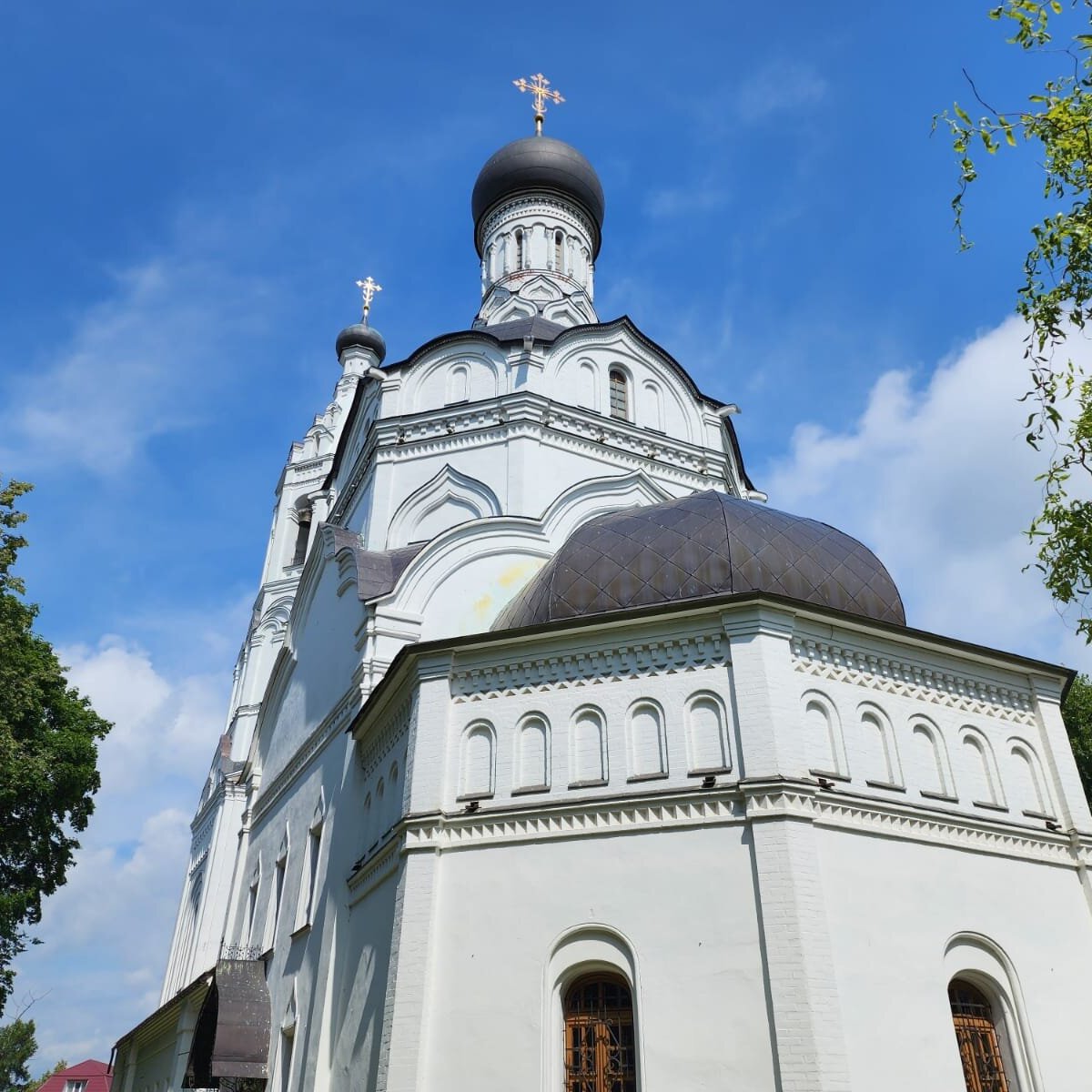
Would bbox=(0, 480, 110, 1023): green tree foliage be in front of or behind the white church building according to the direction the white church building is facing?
in front

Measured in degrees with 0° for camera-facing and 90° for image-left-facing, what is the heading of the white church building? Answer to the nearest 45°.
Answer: approximately 135°

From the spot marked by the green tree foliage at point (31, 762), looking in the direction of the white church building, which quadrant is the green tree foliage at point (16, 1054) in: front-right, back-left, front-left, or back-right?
back-left

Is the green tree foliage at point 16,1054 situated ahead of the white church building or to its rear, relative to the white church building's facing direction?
ahead

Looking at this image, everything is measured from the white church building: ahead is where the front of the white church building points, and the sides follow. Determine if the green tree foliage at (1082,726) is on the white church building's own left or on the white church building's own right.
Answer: on the white church building's own right

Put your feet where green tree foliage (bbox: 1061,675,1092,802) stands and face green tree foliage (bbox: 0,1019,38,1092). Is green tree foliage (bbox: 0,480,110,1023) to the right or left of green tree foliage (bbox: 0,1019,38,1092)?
left
